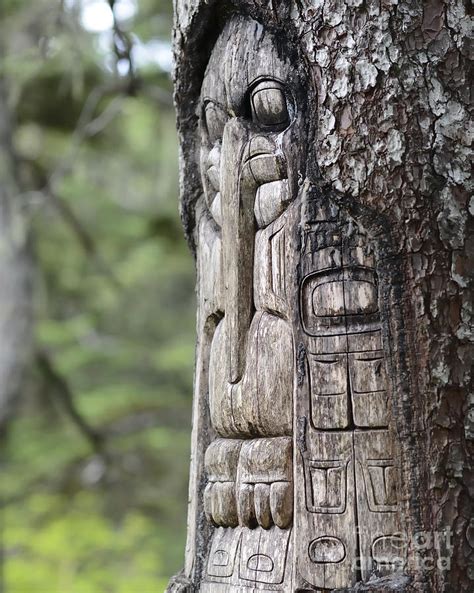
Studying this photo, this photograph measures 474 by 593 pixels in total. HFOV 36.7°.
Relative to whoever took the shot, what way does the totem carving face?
facing the viewer and to the left of the viewer
